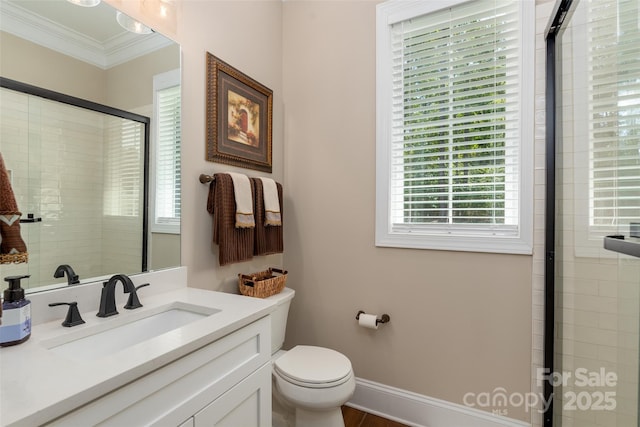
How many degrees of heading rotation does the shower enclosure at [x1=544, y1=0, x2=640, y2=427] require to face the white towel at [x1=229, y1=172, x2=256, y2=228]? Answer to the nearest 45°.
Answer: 0° — it already faces it

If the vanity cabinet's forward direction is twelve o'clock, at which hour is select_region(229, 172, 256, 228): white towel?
The white towel is roughly at 8 o'clock from the vanity cabinet.

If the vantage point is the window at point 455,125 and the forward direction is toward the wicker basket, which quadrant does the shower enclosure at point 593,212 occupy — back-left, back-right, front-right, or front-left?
back-left

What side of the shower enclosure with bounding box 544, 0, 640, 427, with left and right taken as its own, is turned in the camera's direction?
left

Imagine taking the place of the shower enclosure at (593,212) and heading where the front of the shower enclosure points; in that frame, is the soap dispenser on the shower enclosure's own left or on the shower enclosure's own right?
on the shower enclosure's own left

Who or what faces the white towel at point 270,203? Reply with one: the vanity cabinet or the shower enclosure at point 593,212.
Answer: the shower enclosure

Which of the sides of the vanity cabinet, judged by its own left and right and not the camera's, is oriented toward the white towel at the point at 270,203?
left

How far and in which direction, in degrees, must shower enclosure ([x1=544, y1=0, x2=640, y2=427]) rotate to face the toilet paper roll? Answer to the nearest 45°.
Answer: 0° — it already faces it

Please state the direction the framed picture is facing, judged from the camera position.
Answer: facing the viewer and to the right of the viewer

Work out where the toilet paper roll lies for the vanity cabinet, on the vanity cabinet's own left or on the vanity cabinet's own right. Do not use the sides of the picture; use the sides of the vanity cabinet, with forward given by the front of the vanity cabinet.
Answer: on the vanity cabinet's own left

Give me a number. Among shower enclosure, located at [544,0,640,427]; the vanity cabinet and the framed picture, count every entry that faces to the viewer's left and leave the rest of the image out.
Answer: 1
